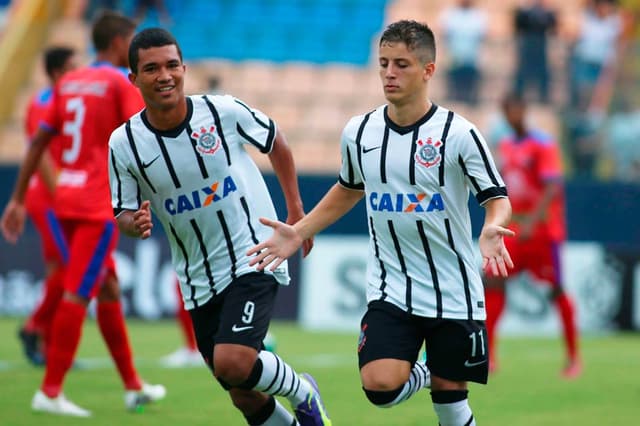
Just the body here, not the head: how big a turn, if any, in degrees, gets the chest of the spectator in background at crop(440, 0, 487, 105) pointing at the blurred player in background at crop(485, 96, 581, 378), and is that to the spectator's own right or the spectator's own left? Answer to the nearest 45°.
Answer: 0° — they already face them

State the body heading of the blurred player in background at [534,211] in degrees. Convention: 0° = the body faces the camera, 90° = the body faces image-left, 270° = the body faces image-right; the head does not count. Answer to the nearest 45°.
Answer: approximately 45°

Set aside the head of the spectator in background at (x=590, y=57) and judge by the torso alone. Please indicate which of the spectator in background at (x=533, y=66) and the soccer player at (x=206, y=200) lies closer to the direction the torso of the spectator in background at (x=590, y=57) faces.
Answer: the soccer player

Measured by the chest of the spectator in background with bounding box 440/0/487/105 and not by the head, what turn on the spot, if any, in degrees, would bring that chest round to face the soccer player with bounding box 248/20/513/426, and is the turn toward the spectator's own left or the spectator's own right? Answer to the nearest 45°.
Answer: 0° — they already face them

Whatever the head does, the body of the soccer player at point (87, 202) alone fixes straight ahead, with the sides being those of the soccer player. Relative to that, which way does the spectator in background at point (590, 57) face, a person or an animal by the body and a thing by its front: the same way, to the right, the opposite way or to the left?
the opposite way

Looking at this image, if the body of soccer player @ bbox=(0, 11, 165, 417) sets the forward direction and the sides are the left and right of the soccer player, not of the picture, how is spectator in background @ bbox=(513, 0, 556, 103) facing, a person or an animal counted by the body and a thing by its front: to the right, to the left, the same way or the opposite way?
the opposite way

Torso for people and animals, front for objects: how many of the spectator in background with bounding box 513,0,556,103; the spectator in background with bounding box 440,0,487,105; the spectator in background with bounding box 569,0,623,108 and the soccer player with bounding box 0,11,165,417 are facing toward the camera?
3

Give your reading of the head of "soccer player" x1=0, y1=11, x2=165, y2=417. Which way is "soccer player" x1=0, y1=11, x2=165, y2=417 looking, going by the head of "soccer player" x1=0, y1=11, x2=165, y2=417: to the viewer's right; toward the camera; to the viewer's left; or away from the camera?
away from the camera

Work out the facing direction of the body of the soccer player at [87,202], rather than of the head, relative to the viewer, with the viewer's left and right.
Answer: facing away from the viewer and to the right of the viewer

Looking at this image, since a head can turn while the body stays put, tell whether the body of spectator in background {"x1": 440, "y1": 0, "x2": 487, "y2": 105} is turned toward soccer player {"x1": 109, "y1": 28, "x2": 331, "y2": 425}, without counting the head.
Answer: yes

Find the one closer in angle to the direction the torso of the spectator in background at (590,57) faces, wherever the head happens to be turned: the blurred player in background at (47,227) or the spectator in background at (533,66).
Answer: the blurred player in background
